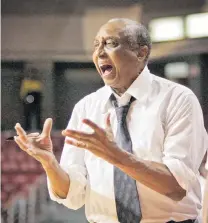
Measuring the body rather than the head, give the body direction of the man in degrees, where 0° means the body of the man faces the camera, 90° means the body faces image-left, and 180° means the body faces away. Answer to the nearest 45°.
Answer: approximately 45°
